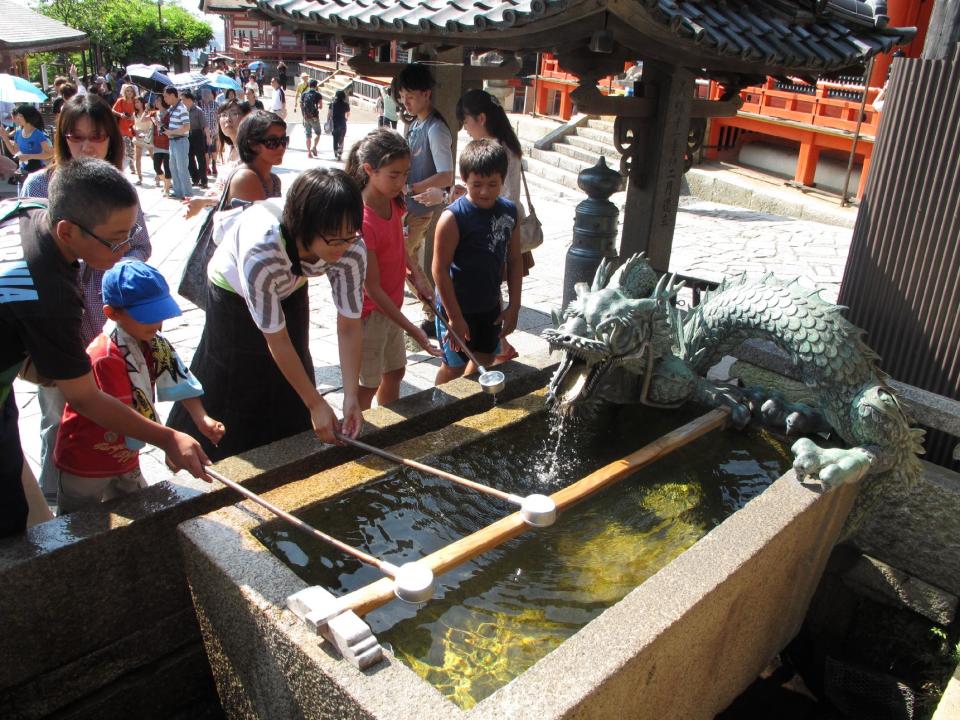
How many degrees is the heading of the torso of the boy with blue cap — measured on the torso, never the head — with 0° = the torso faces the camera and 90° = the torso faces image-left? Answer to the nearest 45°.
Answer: approximately 315°

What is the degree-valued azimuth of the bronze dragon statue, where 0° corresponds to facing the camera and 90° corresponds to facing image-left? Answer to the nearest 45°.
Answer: approximately 90°

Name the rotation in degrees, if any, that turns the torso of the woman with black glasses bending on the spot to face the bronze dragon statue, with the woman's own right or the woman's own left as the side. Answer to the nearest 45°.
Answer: approximately 45° to the woman's own left

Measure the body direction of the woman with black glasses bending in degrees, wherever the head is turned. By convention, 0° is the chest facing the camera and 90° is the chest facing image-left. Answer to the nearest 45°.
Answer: approximately 315°

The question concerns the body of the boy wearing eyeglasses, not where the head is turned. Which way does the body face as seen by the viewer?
to the viewer's right

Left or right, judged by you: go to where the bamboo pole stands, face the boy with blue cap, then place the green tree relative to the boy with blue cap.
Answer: right

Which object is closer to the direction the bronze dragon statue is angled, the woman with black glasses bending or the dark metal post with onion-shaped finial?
the woman with black glasses bending

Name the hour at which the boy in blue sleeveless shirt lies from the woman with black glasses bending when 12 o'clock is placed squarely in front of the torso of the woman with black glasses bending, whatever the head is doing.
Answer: The boy in blue sleeveless shirt is roughly at 9 o'clock from the woman with black glasses bending.

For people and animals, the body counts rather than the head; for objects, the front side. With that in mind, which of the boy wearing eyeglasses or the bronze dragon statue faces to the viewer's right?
the boy wearing eyeglasses
